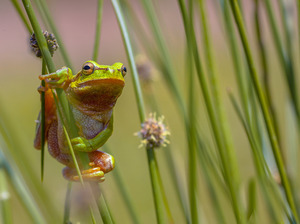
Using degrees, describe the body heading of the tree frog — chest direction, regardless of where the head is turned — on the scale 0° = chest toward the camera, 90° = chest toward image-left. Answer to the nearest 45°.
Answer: approximately 315°
